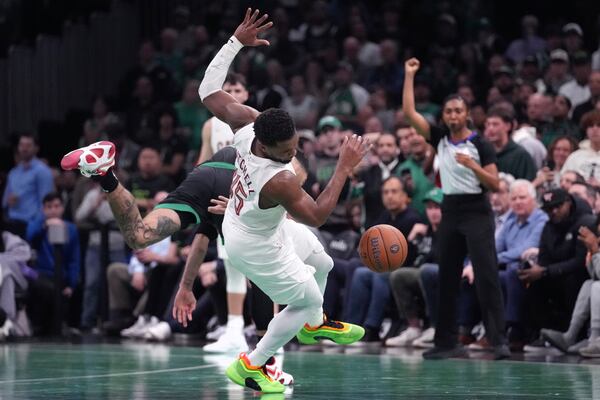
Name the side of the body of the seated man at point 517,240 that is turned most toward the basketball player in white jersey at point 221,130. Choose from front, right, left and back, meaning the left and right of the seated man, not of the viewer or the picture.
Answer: right

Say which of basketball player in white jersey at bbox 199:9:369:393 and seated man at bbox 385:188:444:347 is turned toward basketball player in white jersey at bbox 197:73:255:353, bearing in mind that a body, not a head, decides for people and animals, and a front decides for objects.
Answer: the seated man

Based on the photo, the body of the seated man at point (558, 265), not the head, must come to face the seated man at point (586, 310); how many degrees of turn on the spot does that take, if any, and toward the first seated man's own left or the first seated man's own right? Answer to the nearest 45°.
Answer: approximately 90° to the first seated man's own left

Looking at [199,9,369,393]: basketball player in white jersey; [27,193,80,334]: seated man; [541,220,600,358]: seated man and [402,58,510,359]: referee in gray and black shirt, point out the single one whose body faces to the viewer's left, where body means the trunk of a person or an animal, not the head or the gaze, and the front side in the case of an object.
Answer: [541,220,600,358]: seated man

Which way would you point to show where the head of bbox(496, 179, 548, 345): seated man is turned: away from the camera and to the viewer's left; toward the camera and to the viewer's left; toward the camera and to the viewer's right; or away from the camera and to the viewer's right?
toward the camera and to the viewer's left

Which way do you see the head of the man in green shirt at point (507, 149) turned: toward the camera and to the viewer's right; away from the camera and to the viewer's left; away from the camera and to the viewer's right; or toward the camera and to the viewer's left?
toward the camera and to the viewer's left

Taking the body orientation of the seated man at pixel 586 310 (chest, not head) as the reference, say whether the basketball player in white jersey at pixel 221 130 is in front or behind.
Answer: in front

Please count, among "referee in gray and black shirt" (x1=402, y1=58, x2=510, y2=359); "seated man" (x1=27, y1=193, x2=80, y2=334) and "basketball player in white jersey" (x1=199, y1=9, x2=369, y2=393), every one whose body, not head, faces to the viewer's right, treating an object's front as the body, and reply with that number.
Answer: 1

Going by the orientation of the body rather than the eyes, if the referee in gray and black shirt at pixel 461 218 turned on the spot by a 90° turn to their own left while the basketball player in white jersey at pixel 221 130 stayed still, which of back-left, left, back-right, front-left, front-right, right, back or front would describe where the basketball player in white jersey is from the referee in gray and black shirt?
back

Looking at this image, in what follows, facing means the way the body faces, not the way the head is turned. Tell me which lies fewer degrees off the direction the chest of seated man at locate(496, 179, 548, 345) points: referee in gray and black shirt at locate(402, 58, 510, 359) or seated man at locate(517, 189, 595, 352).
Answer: the referee in gray and black shirt
